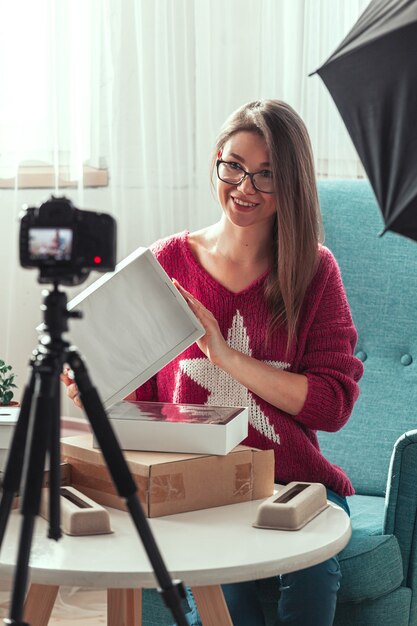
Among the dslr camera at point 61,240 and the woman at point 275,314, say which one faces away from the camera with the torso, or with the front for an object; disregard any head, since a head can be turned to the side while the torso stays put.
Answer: the dslr camera

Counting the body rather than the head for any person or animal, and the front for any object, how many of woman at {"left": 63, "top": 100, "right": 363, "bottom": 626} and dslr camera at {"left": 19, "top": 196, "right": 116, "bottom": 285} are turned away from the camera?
1

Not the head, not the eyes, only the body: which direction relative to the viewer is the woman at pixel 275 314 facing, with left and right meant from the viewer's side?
facing the viewer and to the left of the viewer

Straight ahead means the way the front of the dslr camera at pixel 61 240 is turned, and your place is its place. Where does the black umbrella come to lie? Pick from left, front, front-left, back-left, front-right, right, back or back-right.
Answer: front-right

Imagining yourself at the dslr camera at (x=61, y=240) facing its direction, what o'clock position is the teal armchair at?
The teal armchair is roughly at 1 o'clock from the dslr camera.

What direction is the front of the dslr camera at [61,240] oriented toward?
away from the camera

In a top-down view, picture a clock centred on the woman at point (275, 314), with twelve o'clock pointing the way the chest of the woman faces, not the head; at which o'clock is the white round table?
The white round table is roughly at 11 o'clock from the woman.
